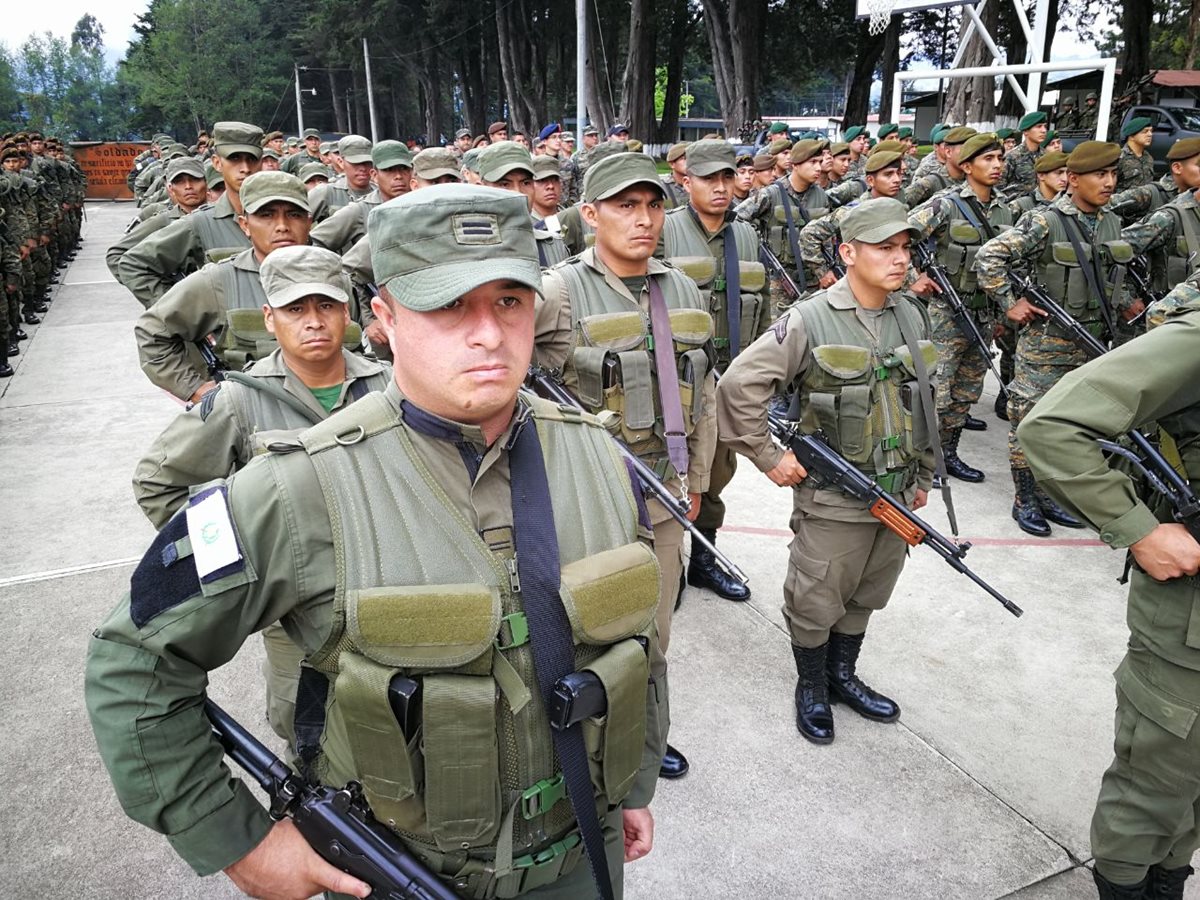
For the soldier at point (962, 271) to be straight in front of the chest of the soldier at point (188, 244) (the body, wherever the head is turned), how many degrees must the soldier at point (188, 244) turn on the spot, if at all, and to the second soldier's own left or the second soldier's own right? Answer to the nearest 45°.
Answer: approximately 45° to the second soldier's own left

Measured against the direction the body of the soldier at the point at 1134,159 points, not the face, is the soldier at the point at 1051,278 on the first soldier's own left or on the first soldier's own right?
on the first soldier's own right

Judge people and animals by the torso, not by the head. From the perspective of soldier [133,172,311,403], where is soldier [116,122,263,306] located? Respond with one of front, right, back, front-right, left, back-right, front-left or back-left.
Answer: back-left

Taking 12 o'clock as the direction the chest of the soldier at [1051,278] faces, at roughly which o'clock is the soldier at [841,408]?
the soldier at [841,408] is roughly at 2 o'clock from the soldier at [1051,278].

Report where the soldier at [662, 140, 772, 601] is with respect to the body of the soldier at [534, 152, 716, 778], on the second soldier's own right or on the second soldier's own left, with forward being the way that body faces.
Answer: on the second soldier's own left

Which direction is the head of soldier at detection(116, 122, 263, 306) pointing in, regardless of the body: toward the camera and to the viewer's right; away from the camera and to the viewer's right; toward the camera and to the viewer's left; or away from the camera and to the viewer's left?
toward the camera and to the viewer's right

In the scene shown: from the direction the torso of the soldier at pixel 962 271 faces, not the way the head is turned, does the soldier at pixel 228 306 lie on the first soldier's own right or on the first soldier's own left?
on the first soldier's own right

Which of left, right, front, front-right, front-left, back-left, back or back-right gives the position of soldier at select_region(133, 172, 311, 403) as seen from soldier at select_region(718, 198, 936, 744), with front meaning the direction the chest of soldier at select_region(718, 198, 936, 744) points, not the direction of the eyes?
back-right
